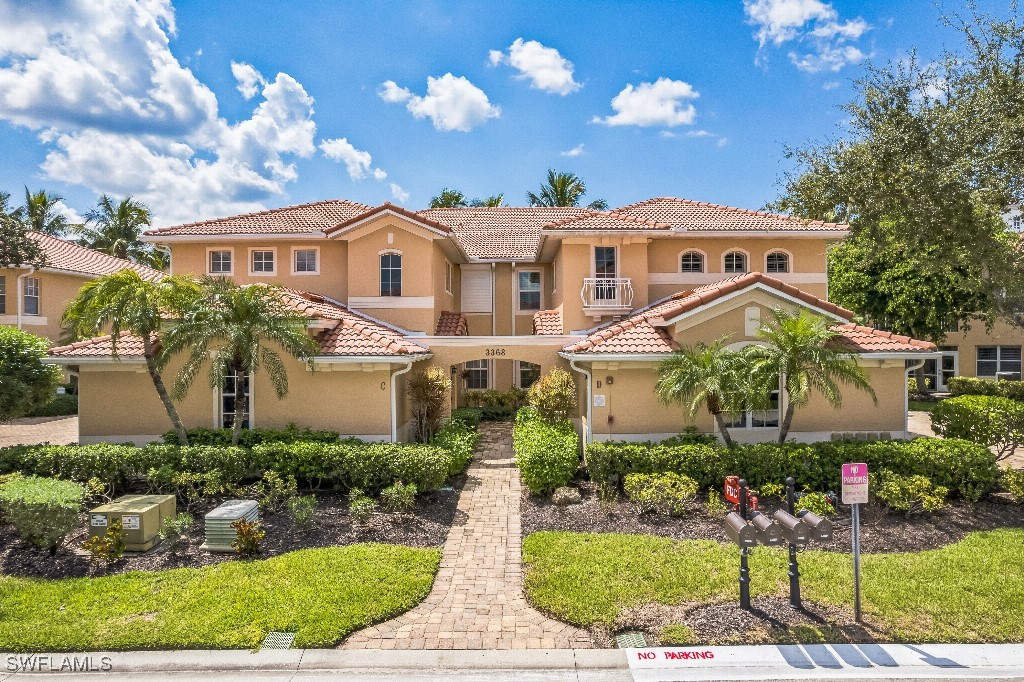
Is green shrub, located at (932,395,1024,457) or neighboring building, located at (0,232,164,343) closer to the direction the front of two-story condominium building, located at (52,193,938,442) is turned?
the green shrub

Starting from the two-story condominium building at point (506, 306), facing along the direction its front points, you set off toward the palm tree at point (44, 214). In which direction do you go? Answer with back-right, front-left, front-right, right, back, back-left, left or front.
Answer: back-right

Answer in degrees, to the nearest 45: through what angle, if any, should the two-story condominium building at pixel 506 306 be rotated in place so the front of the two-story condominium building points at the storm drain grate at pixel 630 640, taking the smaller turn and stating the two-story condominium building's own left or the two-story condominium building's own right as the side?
0° — it already faces it

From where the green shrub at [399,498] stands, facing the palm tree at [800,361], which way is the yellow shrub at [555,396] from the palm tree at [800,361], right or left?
left

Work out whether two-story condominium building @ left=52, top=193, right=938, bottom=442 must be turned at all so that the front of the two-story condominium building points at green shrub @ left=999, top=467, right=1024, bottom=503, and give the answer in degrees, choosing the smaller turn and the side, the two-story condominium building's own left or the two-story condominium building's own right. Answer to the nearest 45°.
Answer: approximately 45° to the two-story condominium building's own left

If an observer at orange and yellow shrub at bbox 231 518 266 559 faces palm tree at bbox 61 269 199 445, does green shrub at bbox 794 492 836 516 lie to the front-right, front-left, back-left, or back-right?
back-right

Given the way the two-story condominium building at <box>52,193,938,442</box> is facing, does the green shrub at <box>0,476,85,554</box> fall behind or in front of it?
in front

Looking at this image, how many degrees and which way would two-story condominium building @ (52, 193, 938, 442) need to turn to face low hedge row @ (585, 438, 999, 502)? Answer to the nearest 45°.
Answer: approximately 45° to its left

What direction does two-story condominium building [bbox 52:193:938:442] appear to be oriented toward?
toward the camera

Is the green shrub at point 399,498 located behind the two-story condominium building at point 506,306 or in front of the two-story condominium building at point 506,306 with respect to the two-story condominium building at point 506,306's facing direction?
in front

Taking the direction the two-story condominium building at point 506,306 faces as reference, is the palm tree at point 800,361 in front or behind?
in front

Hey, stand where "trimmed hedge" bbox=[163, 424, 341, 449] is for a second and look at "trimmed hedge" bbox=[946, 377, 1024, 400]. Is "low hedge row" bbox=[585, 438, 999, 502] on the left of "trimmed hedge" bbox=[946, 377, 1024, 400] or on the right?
right

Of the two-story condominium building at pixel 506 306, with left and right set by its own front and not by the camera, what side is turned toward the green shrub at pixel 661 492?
front

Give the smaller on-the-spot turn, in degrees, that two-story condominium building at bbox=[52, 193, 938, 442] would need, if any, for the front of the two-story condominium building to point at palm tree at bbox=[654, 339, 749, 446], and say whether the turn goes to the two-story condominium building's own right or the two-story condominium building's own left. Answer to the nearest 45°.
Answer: approximately 45° to the two-story condominium building's own left
